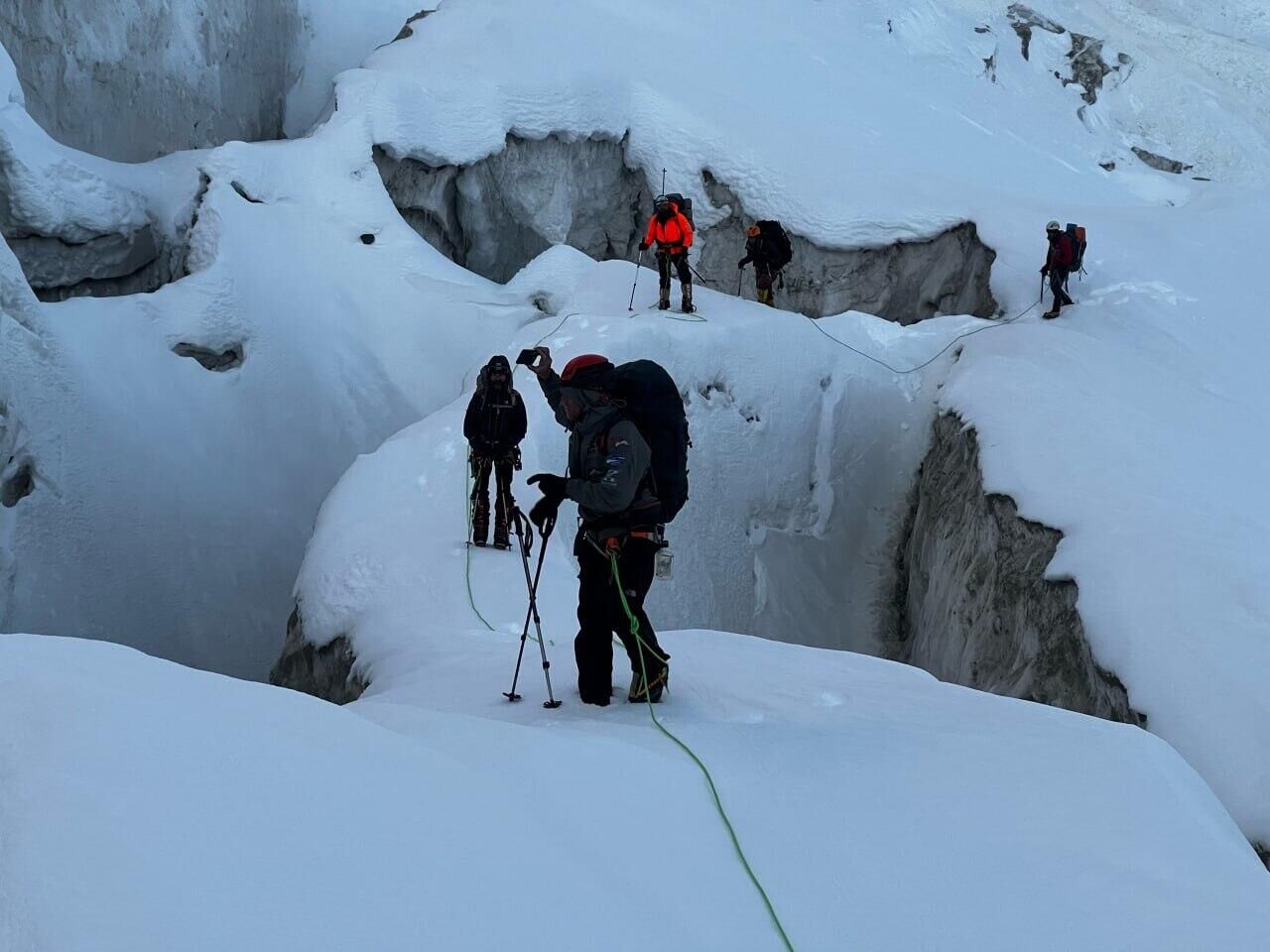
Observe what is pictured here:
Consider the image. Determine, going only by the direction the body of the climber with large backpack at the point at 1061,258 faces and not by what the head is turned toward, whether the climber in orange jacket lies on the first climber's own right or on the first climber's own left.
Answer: on the first climber's own left

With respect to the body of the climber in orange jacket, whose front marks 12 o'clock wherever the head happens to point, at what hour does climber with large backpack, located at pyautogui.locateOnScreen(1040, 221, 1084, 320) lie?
The climber with large backpack is roughly at 8 o'clock from the climber in orange jacket.

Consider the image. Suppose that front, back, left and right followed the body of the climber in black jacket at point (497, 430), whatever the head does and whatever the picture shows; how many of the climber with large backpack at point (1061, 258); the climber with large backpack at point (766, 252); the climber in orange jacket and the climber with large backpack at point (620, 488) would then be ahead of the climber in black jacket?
1

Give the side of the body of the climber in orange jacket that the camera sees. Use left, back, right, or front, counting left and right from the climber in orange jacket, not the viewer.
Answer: front

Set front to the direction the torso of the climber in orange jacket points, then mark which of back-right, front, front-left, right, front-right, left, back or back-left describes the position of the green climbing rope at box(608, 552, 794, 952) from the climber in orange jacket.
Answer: front

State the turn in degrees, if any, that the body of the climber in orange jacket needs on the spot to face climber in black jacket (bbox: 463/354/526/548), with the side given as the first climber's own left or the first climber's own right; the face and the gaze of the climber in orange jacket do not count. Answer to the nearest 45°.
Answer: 0° — they already face them

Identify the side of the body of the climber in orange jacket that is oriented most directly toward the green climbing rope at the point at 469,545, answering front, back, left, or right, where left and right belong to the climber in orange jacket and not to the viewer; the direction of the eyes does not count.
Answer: front

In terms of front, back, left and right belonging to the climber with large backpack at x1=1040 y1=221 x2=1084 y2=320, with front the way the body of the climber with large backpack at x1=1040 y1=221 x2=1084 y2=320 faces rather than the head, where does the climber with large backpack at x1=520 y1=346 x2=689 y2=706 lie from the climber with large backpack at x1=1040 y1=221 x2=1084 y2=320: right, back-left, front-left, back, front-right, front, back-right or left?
left

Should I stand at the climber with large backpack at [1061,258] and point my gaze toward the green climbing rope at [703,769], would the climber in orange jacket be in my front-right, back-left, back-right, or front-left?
front-right

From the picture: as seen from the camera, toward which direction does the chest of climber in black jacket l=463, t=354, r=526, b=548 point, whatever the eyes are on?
toward the camera

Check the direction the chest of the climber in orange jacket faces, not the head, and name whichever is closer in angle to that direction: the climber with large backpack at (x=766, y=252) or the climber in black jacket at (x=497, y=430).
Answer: the climber in black jacket

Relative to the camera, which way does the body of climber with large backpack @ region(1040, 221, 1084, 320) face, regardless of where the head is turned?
to the viewer's left

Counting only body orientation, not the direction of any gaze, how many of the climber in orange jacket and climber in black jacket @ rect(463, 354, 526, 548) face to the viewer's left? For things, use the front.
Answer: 0

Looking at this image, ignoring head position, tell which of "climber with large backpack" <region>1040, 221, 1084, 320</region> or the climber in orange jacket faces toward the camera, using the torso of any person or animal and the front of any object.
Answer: the climber in orange jacket
